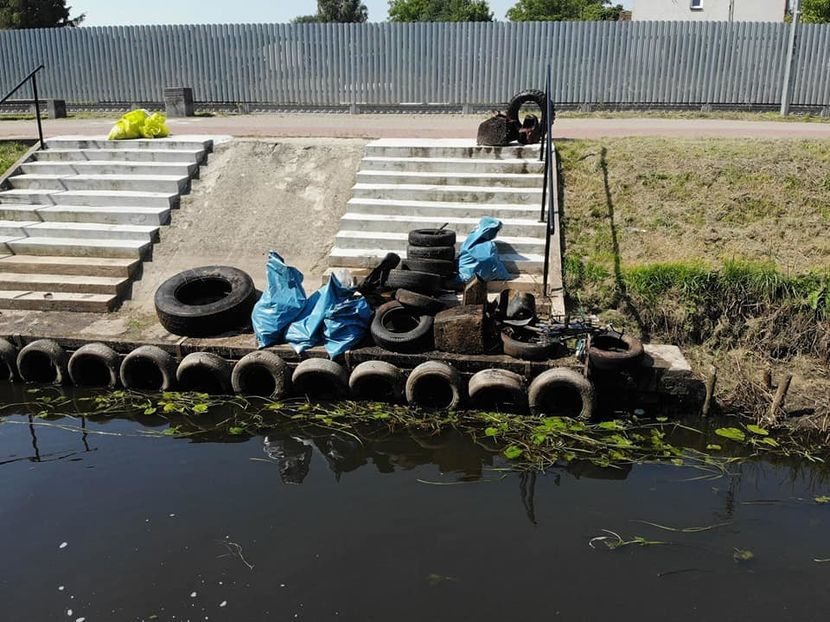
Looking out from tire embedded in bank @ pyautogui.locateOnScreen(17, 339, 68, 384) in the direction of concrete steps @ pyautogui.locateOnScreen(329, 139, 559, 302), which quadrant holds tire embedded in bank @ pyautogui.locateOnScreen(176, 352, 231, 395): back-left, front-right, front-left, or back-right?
front-right

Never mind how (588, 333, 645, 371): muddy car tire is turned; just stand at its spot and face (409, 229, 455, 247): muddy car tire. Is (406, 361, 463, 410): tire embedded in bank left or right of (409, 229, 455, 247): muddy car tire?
left

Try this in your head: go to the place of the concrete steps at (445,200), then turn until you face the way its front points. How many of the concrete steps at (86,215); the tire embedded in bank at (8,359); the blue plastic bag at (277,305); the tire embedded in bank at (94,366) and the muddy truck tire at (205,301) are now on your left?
0

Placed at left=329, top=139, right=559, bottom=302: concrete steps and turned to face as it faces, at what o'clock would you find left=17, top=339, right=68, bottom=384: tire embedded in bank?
The tire embedded in bank is roughly at 2 o'clock from the concrete steps.

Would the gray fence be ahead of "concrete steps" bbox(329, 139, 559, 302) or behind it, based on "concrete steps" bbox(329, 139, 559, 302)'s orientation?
behind

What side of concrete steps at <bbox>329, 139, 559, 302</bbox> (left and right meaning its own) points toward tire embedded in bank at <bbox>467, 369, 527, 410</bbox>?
front

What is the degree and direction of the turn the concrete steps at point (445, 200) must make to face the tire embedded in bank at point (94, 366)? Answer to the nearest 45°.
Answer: approximately 45° to its right

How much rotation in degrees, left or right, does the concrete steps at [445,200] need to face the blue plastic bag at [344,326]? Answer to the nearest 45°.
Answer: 0° — it already faces it

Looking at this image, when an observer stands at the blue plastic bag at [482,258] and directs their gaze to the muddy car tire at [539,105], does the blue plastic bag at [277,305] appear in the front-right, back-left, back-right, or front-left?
back-left

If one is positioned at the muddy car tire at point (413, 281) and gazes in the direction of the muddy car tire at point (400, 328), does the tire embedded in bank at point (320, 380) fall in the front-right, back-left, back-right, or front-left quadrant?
front-right

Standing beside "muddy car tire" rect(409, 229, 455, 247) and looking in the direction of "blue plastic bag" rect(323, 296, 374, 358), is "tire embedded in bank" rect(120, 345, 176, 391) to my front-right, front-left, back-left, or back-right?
front-right

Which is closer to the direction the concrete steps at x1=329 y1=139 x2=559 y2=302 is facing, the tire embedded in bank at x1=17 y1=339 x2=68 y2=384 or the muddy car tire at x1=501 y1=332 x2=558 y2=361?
the muddy car tire

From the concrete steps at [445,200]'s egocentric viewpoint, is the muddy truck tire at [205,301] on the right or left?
on its right

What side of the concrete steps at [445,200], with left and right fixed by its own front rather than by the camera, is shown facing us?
front

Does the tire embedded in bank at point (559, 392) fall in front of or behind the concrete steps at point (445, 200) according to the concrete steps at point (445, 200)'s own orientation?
in front

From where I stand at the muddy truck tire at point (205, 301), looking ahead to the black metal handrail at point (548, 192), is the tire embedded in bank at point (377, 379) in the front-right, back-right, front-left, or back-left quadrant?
front-right

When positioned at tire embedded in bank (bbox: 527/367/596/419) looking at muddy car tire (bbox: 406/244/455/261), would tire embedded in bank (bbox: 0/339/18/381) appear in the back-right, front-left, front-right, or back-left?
front-left

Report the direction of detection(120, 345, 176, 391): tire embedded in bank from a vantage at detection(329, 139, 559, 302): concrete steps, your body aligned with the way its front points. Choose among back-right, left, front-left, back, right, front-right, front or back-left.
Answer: front-right
